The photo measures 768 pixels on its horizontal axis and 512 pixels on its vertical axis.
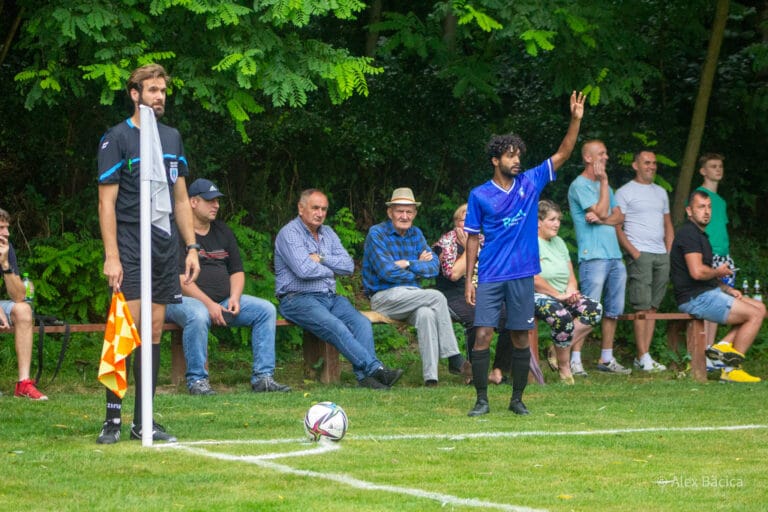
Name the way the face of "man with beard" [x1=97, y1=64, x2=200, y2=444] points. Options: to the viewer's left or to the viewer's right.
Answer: to the viewer's right

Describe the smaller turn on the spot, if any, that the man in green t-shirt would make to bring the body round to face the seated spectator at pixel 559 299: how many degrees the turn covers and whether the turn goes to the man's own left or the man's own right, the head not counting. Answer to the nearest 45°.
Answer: approximately 90° to the man's own right

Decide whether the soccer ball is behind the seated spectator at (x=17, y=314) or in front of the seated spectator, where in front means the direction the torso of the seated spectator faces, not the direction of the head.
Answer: in front

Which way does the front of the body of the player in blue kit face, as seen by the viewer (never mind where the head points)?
toward the camera

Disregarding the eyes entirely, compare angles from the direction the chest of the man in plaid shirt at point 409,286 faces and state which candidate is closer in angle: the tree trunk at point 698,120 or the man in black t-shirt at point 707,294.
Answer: the man in black t-shirt

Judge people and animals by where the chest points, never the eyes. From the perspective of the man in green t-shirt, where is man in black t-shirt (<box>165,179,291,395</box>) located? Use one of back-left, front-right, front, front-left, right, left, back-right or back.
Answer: right

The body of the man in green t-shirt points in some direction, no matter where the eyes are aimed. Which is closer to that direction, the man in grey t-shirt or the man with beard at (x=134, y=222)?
the man with beard

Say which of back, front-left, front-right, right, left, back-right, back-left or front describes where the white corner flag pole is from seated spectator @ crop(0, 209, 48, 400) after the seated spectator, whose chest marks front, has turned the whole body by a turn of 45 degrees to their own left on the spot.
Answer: right

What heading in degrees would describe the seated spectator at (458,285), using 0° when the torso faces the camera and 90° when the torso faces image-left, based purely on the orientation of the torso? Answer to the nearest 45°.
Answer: approximately 315°

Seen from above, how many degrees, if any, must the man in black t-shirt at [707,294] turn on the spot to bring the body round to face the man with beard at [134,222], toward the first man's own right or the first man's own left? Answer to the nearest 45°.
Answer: approximately 135° to the first man's own right

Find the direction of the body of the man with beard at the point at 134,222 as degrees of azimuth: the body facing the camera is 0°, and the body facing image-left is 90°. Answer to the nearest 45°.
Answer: approximately 315°

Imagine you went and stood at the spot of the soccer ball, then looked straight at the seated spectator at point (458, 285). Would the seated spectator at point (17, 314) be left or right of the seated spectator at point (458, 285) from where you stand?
left

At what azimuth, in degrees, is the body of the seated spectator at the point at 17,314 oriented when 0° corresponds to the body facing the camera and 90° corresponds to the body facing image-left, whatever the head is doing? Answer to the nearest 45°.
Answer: approximately 315°

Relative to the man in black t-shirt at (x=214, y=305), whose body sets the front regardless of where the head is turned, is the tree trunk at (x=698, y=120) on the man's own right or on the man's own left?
on the man's own left
